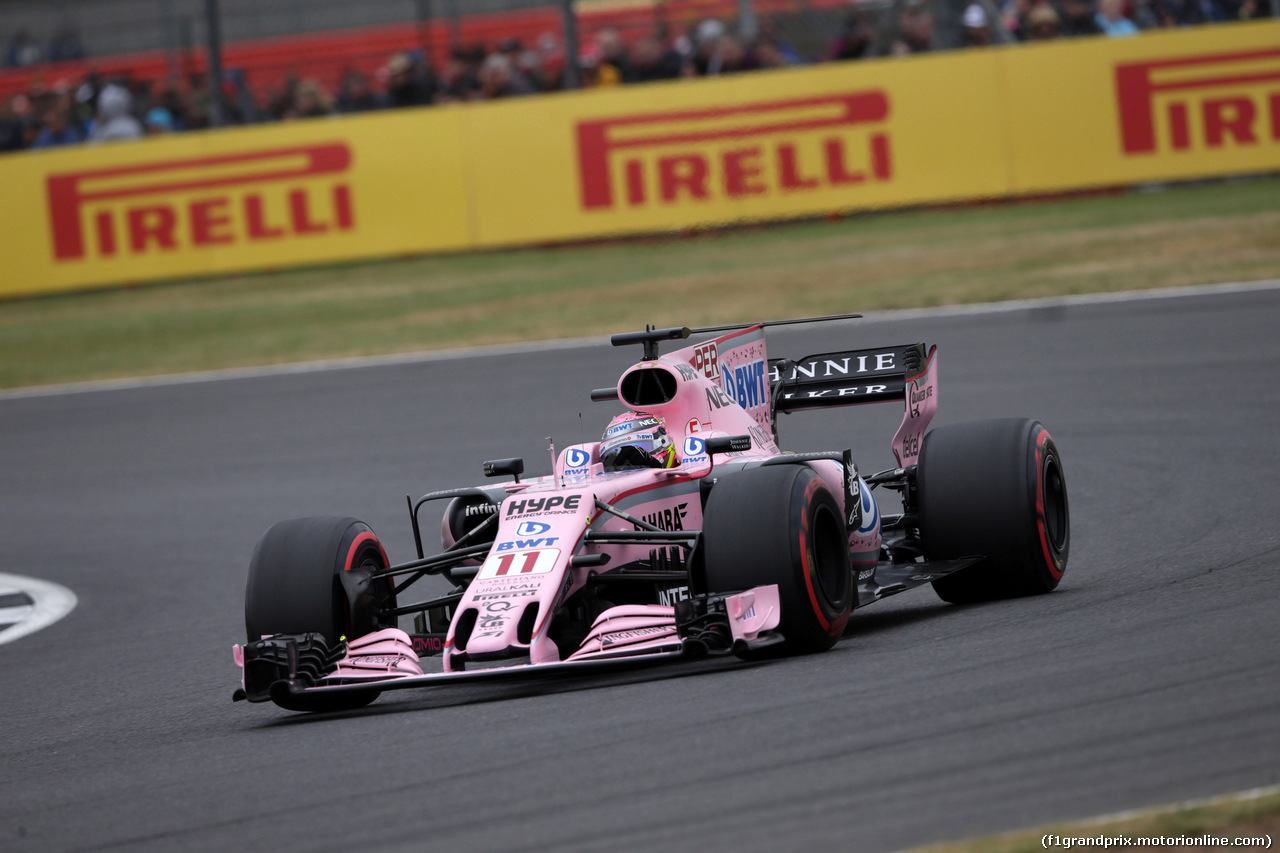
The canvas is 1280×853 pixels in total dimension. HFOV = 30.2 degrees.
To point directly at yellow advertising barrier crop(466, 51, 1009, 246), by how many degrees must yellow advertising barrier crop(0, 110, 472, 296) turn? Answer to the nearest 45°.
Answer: approximately 45° to its left

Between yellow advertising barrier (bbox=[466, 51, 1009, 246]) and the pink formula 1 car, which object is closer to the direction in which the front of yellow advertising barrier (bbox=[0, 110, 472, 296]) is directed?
the pink formula 1 car

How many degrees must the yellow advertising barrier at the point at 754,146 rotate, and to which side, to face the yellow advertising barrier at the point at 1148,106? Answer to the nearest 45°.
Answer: approximately 90° to its left

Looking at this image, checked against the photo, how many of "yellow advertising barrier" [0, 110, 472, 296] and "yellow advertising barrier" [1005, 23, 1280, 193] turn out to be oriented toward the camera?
2

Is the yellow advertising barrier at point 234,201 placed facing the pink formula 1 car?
yes

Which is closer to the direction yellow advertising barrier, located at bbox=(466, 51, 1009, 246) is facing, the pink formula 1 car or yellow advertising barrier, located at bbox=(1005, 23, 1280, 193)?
the pink formula 1 car

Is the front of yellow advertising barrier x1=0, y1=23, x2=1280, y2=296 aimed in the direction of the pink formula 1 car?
yes

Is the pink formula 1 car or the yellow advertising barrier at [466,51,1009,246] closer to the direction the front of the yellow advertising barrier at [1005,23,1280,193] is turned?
the pink formula 1 car

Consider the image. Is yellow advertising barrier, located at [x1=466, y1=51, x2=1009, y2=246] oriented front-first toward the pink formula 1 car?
yes

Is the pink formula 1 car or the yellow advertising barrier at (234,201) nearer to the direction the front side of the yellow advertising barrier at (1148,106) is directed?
the pink formula 1 car
